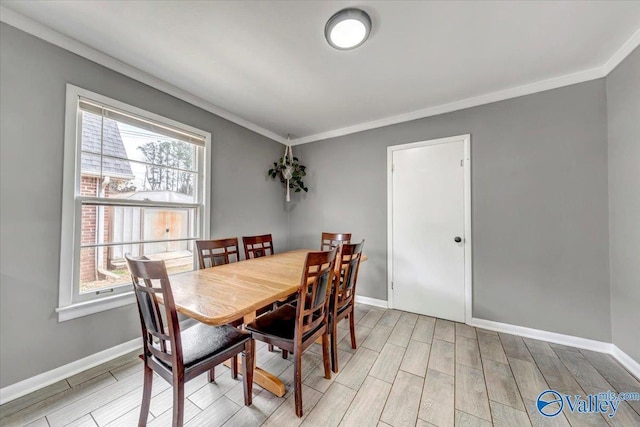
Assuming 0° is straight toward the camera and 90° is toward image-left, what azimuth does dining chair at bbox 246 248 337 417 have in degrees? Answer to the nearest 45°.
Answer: approximately 135°

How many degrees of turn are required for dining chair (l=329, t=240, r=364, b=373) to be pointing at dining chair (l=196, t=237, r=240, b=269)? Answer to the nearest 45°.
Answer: approximately 45° to its left

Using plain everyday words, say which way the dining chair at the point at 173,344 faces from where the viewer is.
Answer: facing away from the viewer and to the right of the viewer

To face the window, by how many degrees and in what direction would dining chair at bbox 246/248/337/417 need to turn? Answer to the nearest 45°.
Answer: approximately 45° to its left

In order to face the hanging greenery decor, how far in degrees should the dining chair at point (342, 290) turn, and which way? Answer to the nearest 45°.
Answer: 0° — it already faces it

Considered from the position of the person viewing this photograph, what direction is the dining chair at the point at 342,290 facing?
facing away from the viewer and to the left of the viewer

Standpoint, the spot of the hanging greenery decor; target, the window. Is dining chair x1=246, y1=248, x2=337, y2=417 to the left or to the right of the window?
left

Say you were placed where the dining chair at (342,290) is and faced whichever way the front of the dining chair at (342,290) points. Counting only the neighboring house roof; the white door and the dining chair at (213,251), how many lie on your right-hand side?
1

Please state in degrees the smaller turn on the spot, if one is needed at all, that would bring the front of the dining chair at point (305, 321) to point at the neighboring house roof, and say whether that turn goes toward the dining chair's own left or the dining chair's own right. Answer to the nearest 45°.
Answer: approximately 45° to the dining chair's own left

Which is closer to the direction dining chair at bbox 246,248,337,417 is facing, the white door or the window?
the window
